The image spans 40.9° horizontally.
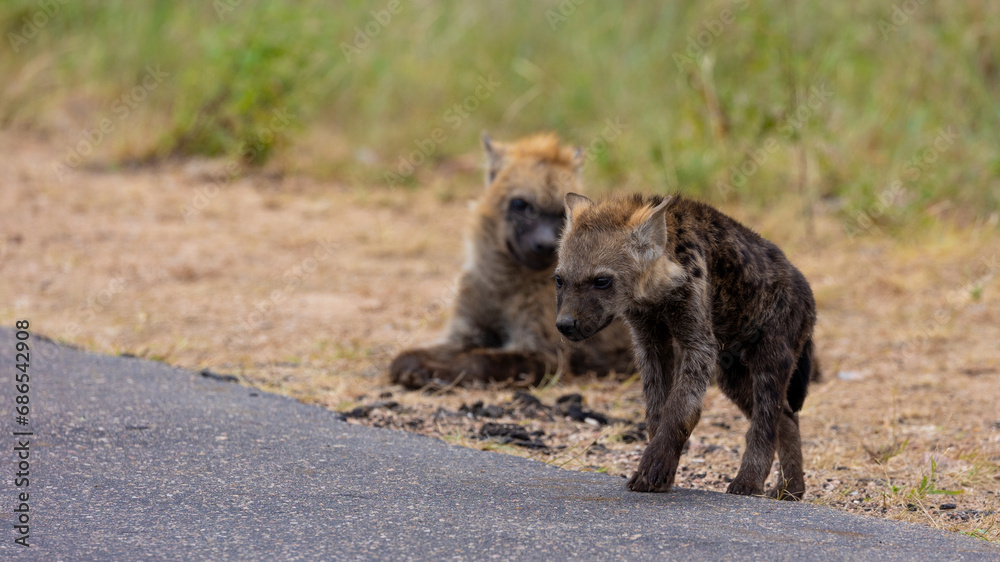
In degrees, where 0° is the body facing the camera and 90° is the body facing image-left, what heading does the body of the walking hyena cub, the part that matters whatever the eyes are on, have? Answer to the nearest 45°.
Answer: approximately 45°

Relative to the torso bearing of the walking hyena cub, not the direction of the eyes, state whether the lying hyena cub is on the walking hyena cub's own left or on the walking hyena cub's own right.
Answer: on the walking hyena cub's own right
